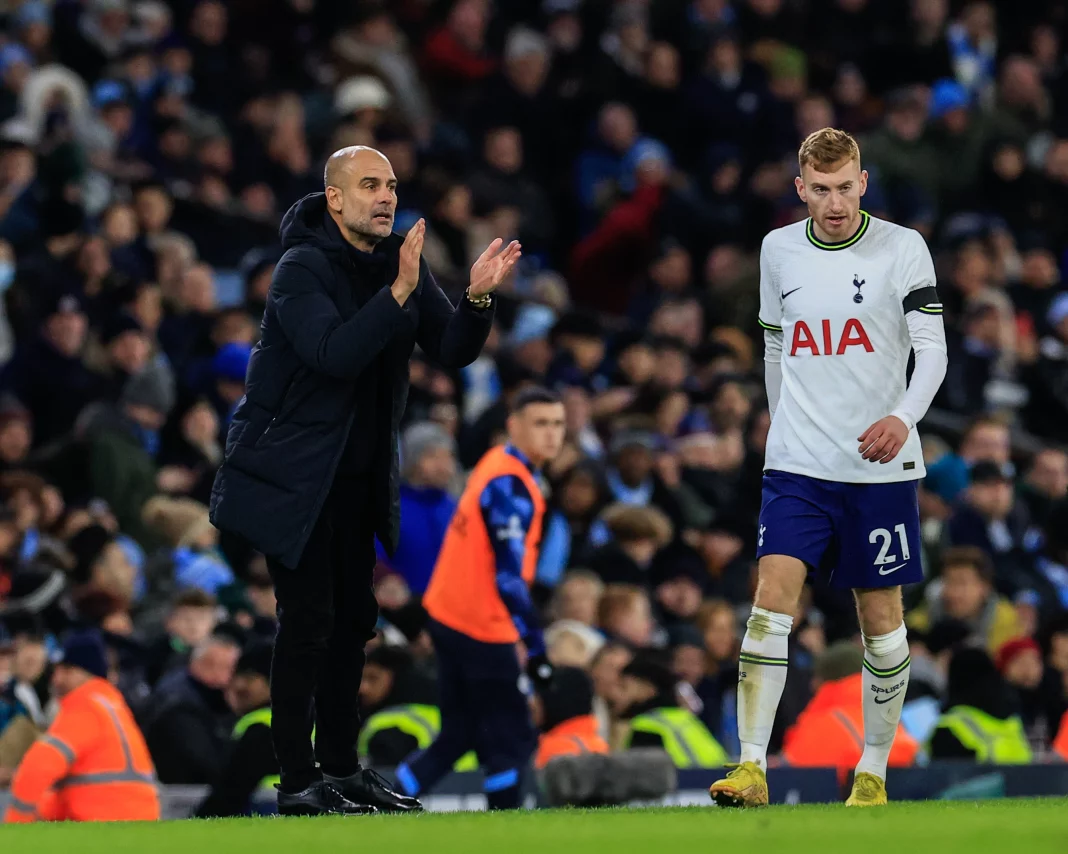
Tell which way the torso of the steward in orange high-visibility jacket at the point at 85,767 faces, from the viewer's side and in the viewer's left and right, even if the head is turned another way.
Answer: facing away from the viewer and to the left of the viewer

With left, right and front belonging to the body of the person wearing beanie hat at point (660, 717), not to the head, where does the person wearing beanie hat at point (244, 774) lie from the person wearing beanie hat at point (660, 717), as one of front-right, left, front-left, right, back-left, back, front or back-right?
left

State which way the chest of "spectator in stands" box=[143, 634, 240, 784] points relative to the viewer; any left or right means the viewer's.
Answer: facing the viewer and to the right of the viewer

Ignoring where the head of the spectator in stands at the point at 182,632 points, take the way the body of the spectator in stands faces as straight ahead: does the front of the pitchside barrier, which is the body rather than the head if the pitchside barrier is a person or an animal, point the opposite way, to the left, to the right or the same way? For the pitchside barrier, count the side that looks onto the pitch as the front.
the same way

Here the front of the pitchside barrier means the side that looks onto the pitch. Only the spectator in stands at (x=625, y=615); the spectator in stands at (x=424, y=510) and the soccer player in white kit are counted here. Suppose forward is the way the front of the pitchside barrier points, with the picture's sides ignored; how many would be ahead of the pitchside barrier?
1

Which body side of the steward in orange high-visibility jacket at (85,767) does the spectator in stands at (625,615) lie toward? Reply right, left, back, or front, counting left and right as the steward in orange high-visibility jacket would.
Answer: right

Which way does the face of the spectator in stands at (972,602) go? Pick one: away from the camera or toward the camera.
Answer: toward the camera

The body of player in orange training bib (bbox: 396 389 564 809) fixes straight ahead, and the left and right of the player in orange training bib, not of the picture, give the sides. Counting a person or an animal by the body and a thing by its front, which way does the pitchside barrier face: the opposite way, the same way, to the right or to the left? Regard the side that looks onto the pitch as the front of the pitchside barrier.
to the right

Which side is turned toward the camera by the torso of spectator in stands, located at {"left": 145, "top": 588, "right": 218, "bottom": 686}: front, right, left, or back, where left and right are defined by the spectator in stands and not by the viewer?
front

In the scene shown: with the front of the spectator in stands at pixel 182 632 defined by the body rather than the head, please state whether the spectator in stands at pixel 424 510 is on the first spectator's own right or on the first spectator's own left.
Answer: on the first spectator's own left

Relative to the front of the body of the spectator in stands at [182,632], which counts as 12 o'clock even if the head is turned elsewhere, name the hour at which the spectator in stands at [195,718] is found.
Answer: the spectator in stands at [195,718] is roughly at 12 o'clock from the spectator in stands at [182,632].

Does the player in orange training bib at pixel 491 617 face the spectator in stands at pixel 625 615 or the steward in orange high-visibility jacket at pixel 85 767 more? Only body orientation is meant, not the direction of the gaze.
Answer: the spectator in stands

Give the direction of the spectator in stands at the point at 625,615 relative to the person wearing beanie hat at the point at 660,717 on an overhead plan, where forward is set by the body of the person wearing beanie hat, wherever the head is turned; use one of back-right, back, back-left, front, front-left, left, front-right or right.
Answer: front-right

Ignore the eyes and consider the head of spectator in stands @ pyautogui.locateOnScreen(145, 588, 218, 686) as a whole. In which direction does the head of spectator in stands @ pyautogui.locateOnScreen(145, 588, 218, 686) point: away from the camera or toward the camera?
toward the camera

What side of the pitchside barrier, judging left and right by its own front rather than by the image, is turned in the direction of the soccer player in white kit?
front

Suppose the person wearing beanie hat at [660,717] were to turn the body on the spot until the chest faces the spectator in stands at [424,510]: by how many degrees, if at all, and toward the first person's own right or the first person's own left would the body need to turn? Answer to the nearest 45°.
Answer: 0° — they already face them

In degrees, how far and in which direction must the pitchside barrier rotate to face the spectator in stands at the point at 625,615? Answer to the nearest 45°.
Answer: approximately 135° to its right

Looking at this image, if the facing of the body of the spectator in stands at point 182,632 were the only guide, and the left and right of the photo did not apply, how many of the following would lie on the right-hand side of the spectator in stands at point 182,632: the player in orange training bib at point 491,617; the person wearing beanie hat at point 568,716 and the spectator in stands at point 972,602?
0

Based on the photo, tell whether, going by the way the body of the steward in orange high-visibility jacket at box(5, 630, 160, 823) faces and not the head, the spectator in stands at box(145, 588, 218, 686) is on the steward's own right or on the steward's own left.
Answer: on the steward's own right

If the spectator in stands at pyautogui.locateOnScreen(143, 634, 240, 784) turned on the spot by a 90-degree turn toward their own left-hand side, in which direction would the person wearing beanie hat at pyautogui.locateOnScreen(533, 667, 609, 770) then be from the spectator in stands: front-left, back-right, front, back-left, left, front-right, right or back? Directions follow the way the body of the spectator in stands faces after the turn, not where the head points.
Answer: front-right

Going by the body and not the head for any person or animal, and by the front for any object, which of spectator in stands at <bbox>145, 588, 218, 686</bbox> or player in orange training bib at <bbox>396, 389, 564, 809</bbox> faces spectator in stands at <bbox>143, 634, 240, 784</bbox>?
spectator in stands at <bbox>145, 588, 218, 686</bbox>

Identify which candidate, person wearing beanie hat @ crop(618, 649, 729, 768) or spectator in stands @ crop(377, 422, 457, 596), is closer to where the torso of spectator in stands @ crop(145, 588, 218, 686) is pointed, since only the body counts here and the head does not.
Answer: the person wearing beanie hat

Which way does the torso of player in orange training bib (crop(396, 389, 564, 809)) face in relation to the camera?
to the viewer's right
